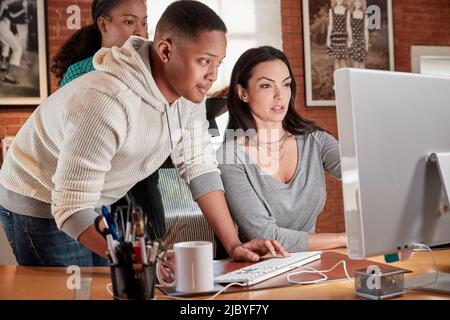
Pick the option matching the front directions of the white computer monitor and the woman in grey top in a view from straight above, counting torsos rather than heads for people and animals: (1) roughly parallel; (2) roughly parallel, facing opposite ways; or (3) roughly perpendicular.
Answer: roughly parallel, facing opposite ways

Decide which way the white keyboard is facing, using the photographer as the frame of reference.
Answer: facing away from the viewer and to the left of the viewer

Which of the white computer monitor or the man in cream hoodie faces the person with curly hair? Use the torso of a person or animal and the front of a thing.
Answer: the white computer monitor

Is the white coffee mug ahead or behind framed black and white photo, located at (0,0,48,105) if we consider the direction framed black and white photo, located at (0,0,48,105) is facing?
ahead

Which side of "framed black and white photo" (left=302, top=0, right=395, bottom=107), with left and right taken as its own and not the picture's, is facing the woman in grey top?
front

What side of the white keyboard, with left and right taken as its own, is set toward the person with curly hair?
front

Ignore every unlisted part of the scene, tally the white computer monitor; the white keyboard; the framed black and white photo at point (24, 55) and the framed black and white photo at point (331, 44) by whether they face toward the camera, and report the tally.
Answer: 2

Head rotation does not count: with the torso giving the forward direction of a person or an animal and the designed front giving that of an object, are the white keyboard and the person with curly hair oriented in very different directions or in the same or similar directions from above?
very different directions

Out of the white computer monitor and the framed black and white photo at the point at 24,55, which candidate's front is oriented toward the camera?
the framed black and white photo

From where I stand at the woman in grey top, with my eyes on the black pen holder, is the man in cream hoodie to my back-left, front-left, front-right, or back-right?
front-right

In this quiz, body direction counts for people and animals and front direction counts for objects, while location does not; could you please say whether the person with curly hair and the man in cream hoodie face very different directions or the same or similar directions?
same or similar directions

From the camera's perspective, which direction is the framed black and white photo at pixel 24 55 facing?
toward the camera

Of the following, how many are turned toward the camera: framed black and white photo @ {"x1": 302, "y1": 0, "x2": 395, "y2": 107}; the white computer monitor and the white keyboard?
1

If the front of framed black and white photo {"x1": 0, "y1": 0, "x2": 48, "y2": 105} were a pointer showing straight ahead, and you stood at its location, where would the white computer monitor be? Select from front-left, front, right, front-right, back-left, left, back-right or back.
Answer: front

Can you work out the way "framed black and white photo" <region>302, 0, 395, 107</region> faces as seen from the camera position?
facing the viewer

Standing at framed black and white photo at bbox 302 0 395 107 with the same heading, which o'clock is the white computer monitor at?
The white computer monitor is roughly at 12 o'clock from the framed black and white photo.

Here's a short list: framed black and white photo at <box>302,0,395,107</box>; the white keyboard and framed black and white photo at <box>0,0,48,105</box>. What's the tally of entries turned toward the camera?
2

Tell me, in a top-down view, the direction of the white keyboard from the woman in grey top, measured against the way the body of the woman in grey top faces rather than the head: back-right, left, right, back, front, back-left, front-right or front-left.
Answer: front-right

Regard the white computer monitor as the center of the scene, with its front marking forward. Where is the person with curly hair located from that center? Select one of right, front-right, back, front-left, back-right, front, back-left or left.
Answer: front

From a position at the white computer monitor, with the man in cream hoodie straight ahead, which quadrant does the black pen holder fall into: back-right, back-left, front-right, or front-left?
front-left
